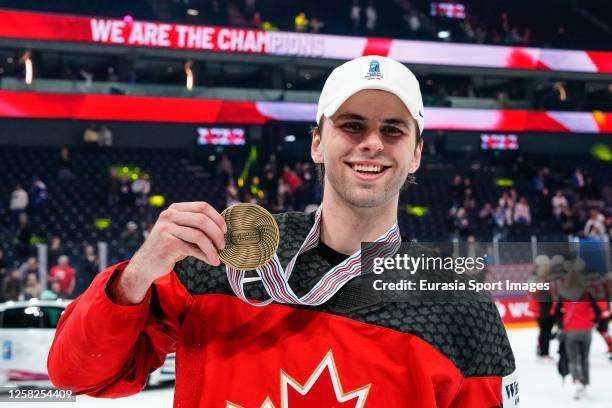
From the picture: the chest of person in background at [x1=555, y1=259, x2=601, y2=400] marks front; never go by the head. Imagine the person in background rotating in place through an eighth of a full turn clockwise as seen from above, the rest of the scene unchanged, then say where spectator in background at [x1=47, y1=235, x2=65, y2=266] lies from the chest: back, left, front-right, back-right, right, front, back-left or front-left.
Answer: back-left

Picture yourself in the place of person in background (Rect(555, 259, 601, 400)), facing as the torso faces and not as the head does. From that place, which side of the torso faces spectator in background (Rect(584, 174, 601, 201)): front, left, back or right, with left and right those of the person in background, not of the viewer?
front

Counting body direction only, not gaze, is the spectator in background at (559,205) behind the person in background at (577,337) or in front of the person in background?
in front

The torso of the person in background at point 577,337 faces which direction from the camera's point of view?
away from the camera

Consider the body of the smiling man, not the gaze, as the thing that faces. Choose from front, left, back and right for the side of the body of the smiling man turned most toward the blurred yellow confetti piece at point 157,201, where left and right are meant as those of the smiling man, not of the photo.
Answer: back

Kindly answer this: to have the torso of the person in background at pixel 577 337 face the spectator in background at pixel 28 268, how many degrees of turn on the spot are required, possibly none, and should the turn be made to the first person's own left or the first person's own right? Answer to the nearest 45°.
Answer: approximately 90° to the first person's own left

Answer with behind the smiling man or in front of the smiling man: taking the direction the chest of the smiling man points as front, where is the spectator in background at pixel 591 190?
behind

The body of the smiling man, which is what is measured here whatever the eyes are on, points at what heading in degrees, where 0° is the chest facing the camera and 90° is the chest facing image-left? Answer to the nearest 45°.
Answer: approximately 0°

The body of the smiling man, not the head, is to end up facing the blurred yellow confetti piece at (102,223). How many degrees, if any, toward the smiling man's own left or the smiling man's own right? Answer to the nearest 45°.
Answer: approximately 180°

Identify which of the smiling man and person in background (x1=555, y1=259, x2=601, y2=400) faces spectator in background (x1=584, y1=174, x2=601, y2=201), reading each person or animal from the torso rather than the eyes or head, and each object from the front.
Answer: the person in background

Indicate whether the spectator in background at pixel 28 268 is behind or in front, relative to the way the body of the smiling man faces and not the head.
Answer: behind

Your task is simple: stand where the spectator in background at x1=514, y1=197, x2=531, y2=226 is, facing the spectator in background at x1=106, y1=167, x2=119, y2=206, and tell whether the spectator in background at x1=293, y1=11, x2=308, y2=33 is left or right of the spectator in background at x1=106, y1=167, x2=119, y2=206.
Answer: right

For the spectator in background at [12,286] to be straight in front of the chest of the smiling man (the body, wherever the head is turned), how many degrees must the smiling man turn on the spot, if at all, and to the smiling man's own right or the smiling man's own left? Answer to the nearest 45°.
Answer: approximately 135° to the smiling man's own right

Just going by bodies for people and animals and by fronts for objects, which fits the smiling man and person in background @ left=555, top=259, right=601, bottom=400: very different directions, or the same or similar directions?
very different directions

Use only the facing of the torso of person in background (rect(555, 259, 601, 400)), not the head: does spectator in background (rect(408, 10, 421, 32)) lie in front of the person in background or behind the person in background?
in front
